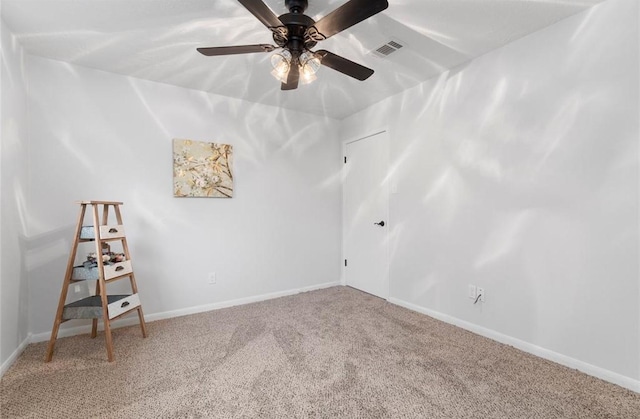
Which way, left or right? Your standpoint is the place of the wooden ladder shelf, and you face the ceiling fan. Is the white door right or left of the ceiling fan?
left

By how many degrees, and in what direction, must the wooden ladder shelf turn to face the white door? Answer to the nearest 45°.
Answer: approximately 45° to its left

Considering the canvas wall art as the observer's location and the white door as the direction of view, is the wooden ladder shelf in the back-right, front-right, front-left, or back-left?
back-right

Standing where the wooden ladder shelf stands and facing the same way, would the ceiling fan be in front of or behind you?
in front
